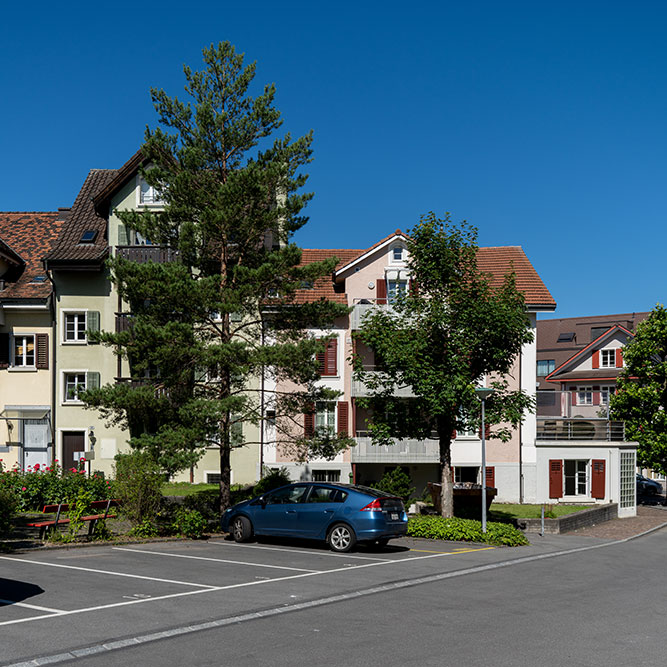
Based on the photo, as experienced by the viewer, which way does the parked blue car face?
facing away from the viewer and to the left of the viewer

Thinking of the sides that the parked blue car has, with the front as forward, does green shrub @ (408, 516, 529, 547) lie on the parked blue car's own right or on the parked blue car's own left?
on the parked blue car's own right

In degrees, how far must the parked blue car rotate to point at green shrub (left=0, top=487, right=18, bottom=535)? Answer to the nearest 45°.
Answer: approximately 45° to its left

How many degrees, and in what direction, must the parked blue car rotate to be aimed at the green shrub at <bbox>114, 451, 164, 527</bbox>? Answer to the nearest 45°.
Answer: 0° — it already faces it

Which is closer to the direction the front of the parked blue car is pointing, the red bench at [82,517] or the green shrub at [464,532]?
the red bench

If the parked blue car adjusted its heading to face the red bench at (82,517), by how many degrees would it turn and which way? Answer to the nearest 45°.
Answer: approximately 45° to its left

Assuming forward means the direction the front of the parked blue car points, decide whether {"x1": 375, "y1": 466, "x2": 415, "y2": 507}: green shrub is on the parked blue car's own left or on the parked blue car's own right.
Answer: on the parked blue car's own right
